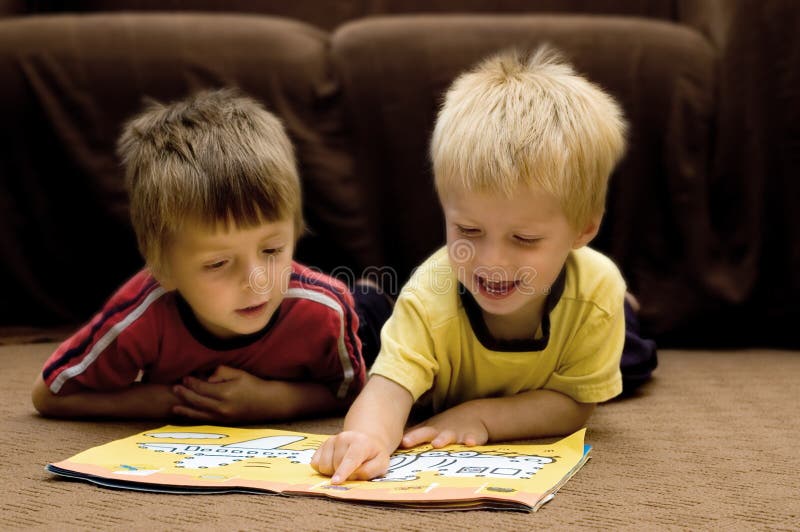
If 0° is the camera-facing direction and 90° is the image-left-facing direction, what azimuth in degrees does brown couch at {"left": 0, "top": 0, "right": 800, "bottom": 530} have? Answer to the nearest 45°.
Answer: approximately 0°
